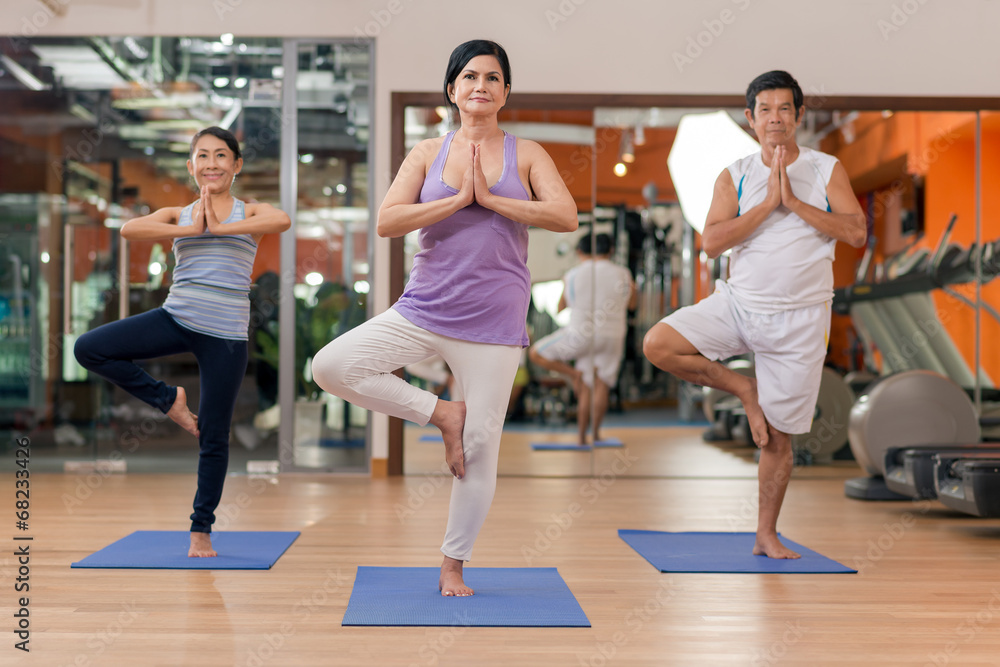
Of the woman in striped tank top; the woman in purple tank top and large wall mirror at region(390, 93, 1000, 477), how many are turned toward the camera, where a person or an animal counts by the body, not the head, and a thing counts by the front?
3

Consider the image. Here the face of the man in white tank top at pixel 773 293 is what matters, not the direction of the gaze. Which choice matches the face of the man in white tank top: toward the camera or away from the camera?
toward the camera

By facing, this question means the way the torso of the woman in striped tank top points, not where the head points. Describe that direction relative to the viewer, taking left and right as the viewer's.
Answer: facing the viewer

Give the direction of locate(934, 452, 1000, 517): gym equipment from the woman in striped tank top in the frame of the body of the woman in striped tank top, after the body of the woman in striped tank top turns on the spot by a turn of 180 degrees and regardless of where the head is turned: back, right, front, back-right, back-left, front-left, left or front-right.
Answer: right

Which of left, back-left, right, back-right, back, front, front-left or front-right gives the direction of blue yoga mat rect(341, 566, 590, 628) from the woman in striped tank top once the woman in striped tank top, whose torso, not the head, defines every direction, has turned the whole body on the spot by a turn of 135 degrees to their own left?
right

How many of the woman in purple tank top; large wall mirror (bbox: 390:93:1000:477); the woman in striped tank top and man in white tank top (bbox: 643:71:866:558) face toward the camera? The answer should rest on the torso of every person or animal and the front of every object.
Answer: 4

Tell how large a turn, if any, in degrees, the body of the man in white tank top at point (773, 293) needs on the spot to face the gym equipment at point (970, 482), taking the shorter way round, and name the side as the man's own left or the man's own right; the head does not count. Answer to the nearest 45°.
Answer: approximately 135° to the man's own left

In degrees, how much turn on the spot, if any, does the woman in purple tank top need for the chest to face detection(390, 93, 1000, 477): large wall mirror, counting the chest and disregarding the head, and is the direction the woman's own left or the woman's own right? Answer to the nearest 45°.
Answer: approximately 180°

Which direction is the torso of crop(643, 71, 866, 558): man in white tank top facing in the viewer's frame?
toward the camera

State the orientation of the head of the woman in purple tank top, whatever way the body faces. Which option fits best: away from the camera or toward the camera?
toward the camera
